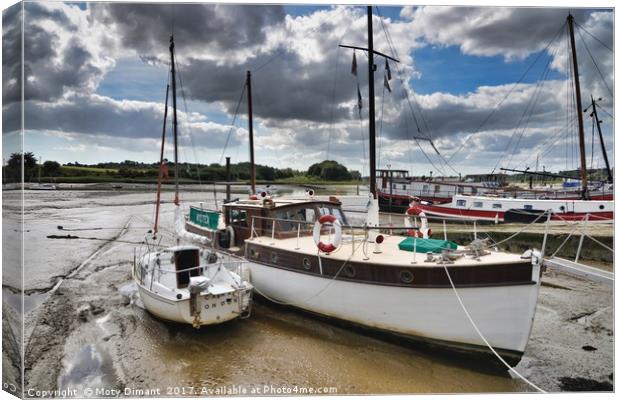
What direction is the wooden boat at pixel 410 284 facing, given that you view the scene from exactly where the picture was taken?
facing the viewer and to the right of the viewer

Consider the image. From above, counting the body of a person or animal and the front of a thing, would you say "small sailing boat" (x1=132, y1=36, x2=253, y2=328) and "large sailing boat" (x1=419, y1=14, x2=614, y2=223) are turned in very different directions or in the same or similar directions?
very different directions

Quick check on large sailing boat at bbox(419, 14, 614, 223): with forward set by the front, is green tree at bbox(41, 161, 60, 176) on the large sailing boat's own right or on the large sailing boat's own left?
on the large sailing boat's own right

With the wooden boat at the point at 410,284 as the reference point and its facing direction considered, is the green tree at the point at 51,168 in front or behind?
behind

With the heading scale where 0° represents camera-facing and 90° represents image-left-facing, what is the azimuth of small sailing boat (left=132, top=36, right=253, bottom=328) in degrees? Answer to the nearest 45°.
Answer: approximately 135°

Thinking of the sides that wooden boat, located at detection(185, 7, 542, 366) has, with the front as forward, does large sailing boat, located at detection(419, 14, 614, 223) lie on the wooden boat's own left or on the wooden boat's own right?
on the wooden boat's own left

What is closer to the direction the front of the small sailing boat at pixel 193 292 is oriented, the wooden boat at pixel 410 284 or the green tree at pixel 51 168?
the green tree
